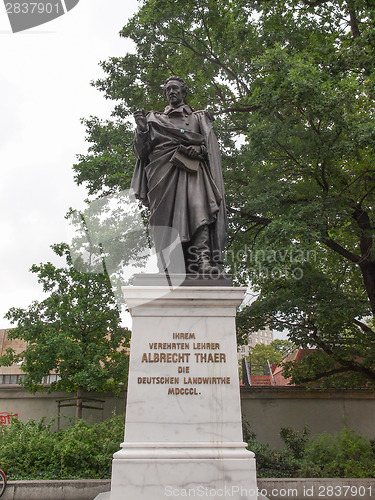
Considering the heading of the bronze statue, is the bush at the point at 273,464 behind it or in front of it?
behind

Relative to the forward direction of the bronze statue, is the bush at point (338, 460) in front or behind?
behind

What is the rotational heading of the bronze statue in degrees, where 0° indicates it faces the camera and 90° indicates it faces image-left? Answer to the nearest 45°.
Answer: approximately 0°

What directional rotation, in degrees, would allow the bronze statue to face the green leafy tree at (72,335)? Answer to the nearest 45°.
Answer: approximately 180°
